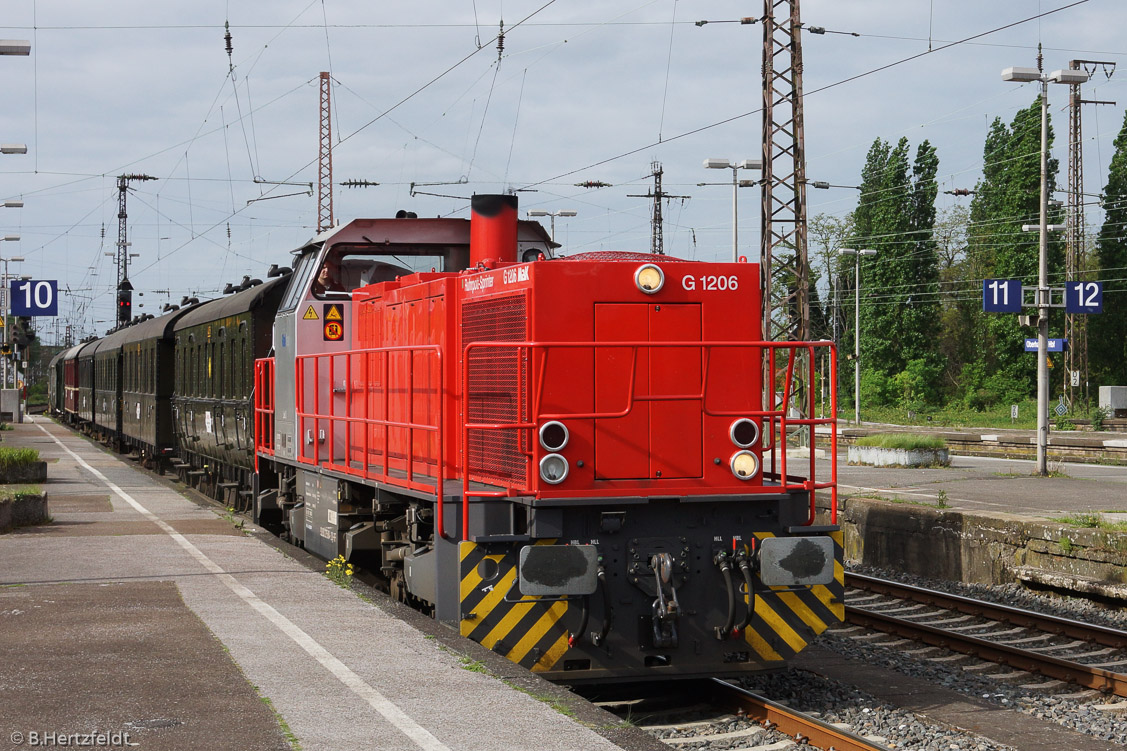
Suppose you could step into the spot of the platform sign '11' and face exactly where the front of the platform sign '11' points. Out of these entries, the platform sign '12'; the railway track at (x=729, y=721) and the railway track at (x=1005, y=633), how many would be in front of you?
2

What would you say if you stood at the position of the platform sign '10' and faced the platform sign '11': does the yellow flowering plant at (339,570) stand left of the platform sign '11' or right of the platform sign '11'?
right

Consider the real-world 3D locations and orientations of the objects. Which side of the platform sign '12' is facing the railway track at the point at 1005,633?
front

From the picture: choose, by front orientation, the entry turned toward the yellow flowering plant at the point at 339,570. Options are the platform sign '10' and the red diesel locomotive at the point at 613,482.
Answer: the platform sign '10'

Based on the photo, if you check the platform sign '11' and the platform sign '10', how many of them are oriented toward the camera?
2

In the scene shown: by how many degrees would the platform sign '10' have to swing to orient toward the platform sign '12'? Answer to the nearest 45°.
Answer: approximately 90° to its left

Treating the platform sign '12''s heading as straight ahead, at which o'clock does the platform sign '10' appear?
The platform sign '10' is roughly at 2 o'clock from the platform sign '12'.
